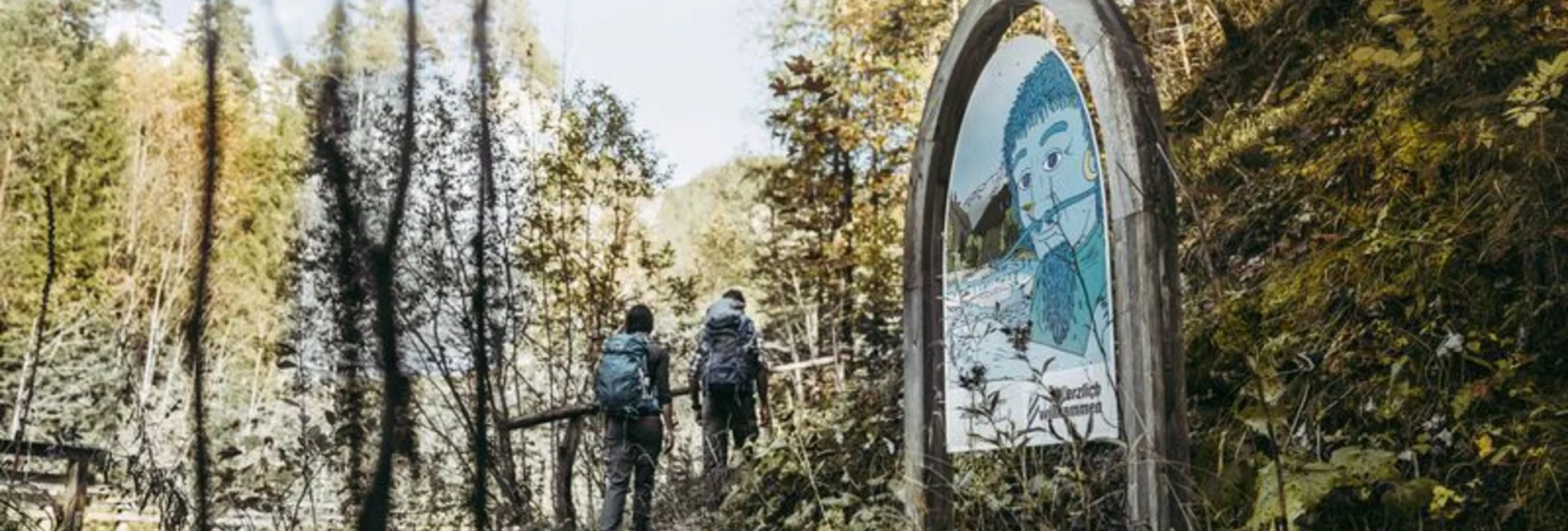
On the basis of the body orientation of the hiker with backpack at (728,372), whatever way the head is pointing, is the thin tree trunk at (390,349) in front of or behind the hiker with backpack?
behind

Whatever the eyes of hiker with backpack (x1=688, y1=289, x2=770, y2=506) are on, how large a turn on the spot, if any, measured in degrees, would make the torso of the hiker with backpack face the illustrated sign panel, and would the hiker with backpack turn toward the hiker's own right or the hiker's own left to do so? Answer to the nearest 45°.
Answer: approximately 180°

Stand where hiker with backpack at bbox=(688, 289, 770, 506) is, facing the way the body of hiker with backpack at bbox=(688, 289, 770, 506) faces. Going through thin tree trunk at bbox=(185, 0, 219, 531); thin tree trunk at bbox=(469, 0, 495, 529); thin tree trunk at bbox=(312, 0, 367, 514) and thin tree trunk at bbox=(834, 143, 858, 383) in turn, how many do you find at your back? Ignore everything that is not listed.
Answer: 3

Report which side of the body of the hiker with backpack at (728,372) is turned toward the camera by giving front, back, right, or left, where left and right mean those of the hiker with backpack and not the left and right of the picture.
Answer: back

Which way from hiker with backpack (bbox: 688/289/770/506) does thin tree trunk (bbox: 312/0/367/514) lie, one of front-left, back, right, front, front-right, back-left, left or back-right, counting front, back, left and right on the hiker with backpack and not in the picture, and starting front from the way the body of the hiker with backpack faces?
back

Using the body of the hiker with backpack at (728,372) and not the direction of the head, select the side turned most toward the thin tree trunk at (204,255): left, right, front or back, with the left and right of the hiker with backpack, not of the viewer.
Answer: back

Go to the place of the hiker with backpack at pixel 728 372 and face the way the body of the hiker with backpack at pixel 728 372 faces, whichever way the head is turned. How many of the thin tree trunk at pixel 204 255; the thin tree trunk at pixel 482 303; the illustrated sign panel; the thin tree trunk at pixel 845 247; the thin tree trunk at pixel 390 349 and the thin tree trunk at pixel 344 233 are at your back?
5

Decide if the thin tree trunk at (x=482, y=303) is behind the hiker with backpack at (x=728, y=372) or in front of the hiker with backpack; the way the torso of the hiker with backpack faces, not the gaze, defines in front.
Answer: behind

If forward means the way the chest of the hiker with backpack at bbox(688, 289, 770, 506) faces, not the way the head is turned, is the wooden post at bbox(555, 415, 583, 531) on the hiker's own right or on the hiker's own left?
on the hiker's own left

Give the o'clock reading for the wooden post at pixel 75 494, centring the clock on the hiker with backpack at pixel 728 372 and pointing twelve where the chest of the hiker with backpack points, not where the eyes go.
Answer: The wooden post is roughly at 8 o'clock from the hiker with backpack.

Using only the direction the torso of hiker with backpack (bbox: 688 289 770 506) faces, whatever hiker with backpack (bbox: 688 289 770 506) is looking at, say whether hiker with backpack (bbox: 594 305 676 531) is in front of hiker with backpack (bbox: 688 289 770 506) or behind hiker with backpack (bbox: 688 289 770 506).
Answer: behind

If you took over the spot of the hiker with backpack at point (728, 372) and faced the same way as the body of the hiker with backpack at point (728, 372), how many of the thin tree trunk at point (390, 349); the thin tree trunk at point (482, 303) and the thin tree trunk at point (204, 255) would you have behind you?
3
